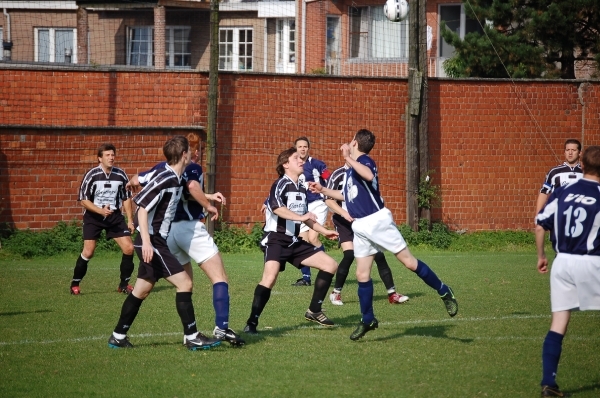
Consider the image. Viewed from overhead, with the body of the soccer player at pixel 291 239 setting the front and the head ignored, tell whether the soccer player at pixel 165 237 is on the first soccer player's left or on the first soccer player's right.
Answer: on the first soccer player's right

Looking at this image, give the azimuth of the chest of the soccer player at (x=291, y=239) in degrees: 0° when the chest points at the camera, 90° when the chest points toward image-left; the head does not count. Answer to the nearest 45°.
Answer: approximately 315°

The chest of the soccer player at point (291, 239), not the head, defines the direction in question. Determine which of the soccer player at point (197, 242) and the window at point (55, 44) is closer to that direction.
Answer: the soccer player

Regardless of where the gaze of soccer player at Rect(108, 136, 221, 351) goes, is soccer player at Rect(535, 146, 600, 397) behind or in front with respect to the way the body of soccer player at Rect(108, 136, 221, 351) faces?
in front

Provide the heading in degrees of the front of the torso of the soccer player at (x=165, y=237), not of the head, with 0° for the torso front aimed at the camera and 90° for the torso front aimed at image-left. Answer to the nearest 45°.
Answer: approximately 270°

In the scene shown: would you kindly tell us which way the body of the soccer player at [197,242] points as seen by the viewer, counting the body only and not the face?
to the viewer's right

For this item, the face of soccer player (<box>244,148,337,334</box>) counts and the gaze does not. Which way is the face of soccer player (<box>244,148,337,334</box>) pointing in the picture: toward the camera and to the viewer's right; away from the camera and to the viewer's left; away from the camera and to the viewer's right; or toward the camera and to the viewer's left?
toward the camera and to the viewer's right

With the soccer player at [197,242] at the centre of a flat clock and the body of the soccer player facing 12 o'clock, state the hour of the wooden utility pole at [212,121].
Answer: The wooden utility pole is roughly at 9 o'clock from the soccer player.

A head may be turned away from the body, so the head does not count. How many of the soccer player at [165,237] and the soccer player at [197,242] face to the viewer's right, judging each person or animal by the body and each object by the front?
2

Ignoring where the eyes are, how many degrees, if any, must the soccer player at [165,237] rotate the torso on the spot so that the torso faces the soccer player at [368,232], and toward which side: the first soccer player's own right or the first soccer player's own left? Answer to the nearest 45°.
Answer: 0° — they already face them

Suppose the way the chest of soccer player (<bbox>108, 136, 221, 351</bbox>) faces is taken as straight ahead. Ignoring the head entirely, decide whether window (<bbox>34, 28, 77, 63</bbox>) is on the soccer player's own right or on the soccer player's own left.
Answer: on the soccer player's own left

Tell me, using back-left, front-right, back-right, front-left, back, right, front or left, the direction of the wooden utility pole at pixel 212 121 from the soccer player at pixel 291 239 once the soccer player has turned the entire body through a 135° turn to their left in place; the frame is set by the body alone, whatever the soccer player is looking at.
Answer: front

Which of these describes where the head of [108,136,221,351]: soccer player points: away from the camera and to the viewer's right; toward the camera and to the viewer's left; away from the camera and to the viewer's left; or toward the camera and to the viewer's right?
away from the camera and to the viewer's right

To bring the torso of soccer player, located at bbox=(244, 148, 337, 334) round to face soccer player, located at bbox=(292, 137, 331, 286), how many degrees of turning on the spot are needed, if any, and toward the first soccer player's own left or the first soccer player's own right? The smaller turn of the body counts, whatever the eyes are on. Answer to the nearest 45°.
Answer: approximately 135° to the first soccer player's own left
